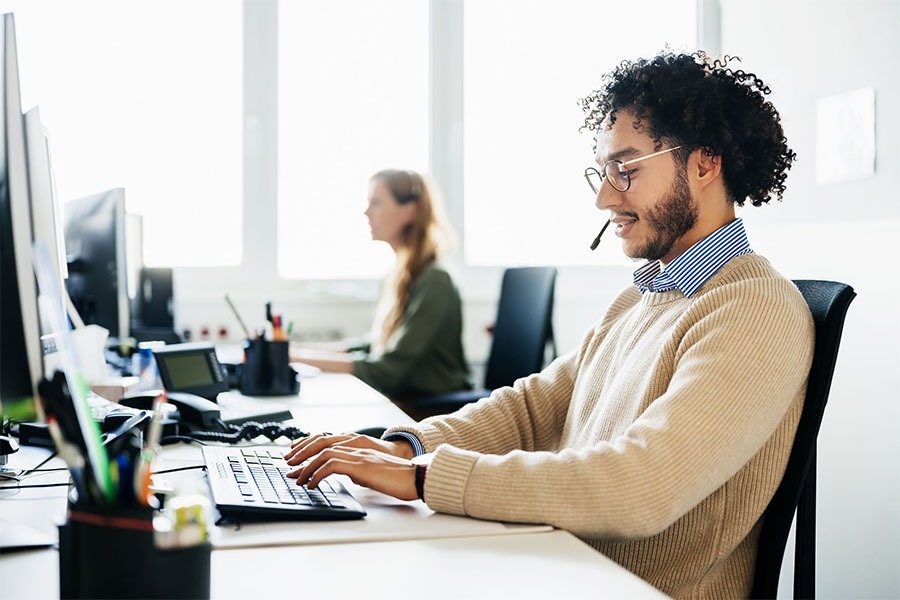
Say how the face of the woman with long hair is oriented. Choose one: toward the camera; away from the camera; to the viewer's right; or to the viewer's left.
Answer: to the viewer's left

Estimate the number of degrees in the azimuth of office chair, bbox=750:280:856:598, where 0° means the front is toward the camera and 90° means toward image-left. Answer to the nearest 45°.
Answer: approximately 90°

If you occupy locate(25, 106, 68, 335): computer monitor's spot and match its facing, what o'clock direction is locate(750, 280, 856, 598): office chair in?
The office chair is roughly at 1 o'clock from the computer monitor.

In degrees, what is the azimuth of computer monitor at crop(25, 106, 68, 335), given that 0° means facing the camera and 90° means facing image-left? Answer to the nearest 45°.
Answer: approximately 270°

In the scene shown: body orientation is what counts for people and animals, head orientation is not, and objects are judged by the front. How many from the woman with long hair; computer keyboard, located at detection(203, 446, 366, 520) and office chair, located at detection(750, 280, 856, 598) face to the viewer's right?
1

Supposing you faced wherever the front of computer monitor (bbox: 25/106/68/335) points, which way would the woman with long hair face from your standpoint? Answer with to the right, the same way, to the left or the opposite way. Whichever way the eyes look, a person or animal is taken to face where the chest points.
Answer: the opposite way

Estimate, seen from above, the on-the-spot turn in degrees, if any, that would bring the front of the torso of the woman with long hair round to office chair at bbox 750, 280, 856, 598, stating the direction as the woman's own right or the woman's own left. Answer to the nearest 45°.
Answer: approximately 90° to the woman's own left

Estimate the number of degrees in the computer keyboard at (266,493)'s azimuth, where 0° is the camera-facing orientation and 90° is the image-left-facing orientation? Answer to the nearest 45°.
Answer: approximately 270°

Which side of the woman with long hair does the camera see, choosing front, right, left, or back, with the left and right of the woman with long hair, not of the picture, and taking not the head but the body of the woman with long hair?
left

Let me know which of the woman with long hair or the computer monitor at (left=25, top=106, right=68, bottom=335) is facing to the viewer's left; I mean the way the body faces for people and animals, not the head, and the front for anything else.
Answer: the woman with long hair
